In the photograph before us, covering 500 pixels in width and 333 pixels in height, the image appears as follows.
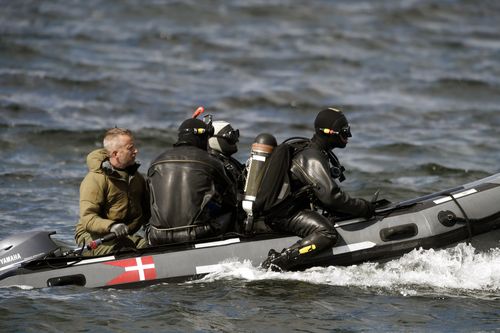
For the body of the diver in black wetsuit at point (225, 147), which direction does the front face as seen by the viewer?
to the viewer's right

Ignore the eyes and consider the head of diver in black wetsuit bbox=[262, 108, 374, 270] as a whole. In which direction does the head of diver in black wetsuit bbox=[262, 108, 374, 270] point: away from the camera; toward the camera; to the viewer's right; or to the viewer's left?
to the viewer's right

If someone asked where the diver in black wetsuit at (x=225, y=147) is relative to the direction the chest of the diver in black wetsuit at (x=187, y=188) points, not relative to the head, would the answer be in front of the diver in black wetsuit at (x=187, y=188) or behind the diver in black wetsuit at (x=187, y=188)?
in front

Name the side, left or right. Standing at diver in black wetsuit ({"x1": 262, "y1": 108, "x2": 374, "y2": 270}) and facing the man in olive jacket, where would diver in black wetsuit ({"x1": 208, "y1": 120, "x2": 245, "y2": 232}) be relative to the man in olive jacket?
right

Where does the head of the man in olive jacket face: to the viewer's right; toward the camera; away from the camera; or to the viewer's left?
to the viewer's right

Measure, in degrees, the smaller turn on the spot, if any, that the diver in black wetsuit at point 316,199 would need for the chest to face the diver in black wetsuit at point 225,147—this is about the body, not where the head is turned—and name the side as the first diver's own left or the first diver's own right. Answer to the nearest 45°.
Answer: approximately 135° to the first diver's own left

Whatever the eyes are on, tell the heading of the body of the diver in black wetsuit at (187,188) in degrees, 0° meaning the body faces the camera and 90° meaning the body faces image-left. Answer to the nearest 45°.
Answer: approximately 225°

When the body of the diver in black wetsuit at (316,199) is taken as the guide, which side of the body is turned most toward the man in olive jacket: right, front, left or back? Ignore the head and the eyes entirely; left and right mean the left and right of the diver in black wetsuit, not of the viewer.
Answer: back

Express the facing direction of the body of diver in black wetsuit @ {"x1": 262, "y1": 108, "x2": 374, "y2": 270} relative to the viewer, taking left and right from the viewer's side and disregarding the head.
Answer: facing to the right of the viewer

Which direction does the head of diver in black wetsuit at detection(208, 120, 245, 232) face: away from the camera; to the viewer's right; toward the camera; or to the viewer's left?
to the viewer's right

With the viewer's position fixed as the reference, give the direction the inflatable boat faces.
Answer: facing to the right of the viewer
